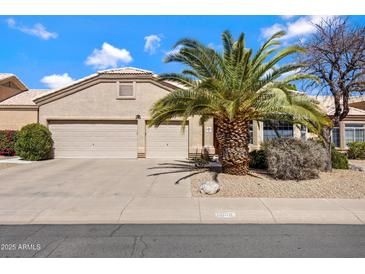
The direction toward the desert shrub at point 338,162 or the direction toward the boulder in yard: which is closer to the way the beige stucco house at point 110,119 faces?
the boulder in yard

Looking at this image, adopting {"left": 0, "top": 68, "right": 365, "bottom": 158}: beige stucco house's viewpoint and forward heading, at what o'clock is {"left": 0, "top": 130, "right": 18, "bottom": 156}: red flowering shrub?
The red flowering shrub is roughly at 3 o'clock from the beige stucco house.

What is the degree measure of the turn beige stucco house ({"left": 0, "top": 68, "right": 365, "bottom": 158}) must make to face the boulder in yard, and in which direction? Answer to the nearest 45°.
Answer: approximately 45° to its left

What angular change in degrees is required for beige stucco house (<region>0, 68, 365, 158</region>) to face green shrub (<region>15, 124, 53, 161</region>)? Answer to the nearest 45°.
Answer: approximately 90° to its right

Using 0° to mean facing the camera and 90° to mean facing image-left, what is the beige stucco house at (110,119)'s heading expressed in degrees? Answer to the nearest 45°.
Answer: approximately 0°

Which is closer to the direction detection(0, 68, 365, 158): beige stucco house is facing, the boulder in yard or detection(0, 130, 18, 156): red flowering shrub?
the boulder in yard

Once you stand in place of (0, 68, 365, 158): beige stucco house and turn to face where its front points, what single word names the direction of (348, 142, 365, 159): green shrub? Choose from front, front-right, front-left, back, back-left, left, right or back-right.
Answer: left

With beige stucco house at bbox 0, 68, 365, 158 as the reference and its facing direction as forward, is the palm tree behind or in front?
in front
